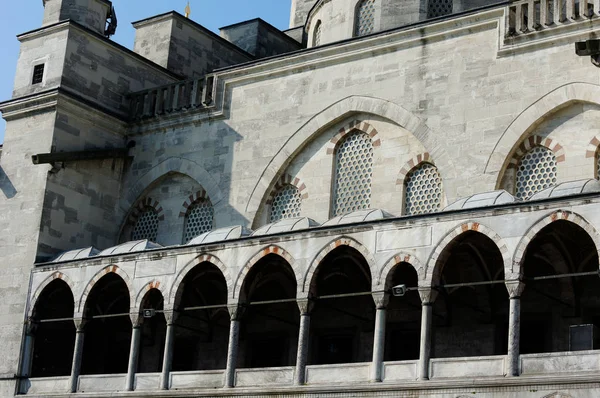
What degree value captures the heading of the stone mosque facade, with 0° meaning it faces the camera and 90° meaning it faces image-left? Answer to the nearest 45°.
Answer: approximately 45°
